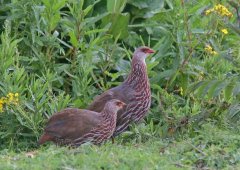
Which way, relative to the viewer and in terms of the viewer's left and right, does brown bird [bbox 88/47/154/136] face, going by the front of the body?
facing to the right of the viewer

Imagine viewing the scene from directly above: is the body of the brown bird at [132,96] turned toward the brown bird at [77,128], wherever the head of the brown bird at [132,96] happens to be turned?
no

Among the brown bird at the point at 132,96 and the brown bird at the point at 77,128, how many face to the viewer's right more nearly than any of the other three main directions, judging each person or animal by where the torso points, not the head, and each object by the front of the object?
2

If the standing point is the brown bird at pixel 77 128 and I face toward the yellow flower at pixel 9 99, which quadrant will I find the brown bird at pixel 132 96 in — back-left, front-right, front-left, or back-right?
back-right

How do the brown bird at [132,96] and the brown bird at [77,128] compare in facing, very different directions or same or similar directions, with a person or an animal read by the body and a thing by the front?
same or similar directions

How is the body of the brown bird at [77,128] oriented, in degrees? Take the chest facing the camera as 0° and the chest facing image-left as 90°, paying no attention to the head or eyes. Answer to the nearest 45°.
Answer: approximately 270°

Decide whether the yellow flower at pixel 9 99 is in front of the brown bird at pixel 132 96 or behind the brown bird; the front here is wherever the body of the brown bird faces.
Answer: behind

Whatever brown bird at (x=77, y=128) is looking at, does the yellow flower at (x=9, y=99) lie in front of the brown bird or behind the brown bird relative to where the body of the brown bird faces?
behind

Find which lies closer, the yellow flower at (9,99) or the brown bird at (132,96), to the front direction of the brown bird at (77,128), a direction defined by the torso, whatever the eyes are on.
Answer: the brown bird

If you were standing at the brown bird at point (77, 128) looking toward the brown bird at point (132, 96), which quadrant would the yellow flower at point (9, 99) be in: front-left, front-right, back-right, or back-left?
back-left
